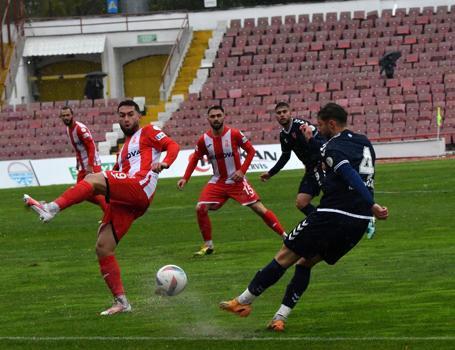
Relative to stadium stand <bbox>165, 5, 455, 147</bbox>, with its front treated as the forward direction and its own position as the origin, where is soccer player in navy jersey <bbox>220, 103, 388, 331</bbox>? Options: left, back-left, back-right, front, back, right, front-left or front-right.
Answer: front

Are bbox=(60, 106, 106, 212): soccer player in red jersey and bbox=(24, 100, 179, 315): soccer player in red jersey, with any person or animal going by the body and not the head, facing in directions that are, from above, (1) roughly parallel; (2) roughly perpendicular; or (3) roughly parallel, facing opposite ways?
roughly parallel

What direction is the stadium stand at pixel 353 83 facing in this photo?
toward the camera

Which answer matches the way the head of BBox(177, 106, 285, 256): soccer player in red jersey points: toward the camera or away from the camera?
toward the camera

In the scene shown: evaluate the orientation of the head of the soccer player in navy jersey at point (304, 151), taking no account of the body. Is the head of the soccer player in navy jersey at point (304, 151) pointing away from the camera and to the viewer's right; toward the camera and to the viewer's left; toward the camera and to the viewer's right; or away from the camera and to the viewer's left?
toward the camera and to the viewer's left

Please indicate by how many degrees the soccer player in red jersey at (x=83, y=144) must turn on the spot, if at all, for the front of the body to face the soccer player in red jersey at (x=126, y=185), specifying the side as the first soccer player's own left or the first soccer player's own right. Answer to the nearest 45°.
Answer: approximately 45° to the first soccer player's own left

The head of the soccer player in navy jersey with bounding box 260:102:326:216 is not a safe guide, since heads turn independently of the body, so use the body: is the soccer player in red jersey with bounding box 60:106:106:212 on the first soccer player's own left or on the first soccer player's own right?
on the first soccer player's own right

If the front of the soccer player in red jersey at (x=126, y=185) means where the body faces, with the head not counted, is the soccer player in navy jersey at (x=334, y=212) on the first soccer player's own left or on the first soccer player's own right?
on the first soccer player's own left

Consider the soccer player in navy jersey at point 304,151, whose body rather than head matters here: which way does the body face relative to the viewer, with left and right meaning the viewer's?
facing the viewer and to the left of the viewer
